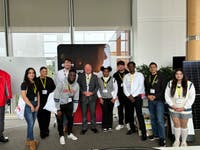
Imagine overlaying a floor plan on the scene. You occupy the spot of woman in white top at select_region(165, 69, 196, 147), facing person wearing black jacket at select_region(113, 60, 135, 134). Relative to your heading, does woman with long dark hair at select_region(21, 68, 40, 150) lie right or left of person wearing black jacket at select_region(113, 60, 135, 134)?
left

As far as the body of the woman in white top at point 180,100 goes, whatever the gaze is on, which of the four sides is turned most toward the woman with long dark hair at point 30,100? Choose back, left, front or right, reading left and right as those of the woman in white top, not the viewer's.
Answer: right

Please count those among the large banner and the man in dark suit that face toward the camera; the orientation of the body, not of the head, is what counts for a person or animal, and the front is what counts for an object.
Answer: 2

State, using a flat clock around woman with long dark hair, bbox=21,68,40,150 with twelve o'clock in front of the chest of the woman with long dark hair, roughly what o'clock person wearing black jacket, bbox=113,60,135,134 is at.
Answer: The person wearing black jacket is roughly at 10 o'clock from the woman with long dark hair.

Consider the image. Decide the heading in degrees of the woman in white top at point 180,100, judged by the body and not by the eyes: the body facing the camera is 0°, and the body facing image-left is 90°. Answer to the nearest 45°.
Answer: approximately 0°

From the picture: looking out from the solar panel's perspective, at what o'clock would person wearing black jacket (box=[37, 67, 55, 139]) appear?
The person wearing black jacket is roughly at 3 o'clock from the solar panel.

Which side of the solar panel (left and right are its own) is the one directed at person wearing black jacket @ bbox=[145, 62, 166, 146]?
right

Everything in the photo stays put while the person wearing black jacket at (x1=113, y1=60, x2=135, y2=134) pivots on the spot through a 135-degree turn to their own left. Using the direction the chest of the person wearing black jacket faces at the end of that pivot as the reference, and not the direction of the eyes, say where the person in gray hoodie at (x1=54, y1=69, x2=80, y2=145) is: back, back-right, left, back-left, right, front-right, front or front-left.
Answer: back
